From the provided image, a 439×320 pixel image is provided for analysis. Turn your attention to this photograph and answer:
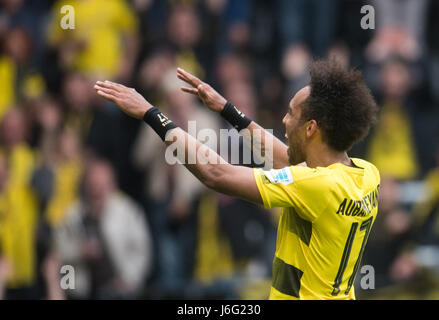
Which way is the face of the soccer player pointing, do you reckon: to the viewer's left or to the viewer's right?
to the viewer's left

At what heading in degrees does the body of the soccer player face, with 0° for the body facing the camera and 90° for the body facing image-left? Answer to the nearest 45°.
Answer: approximately 135°
